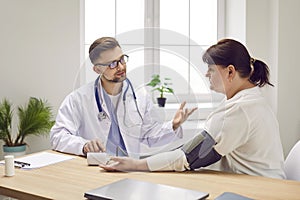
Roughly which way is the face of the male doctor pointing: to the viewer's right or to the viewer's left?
to the viewer's right

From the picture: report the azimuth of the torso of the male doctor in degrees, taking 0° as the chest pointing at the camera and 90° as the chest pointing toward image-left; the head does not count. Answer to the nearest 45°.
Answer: approximately 315°

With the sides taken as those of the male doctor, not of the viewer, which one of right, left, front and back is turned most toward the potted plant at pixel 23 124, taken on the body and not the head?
back

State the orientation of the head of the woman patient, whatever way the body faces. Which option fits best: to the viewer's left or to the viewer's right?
to the viewer's left
